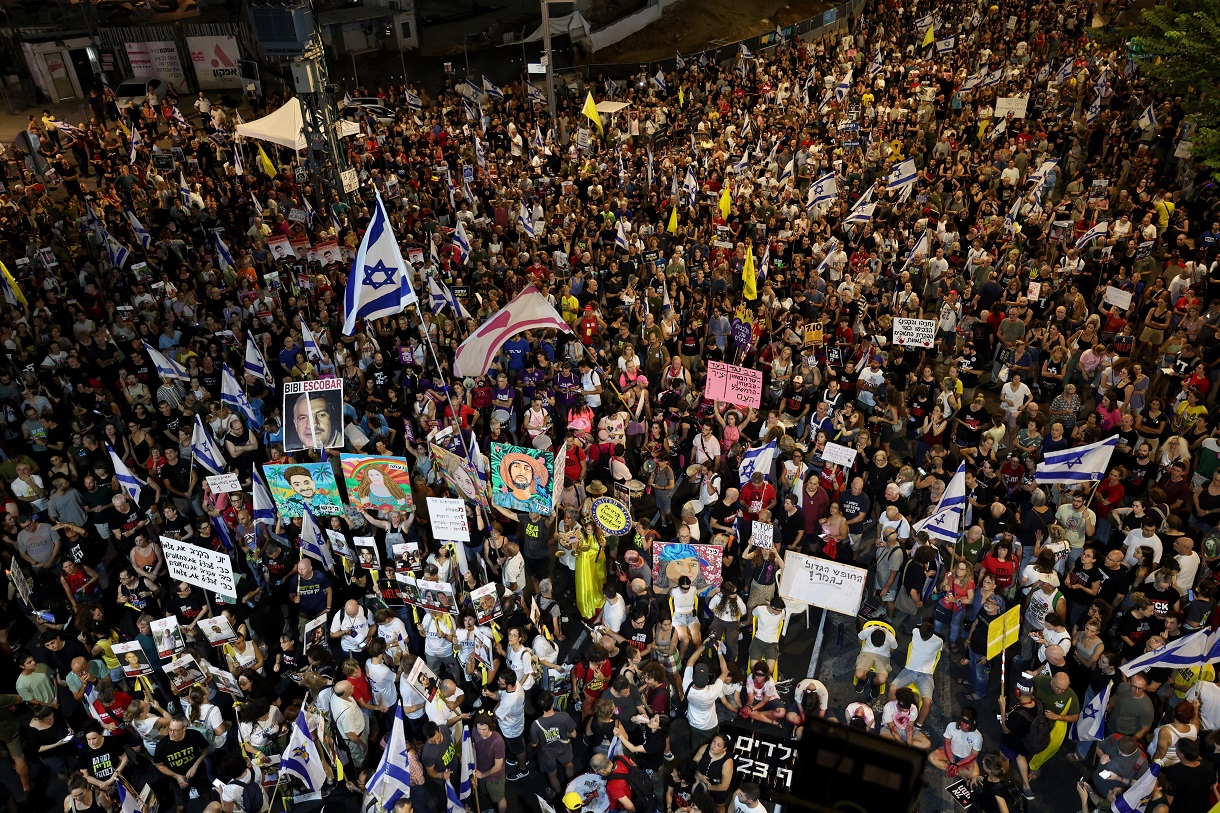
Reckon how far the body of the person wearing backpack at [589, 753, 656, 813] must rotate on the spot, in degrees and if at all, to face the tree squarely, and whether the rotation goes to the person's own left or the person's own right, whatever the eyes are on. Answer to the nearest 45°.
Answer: approximately 90° to the person's own right

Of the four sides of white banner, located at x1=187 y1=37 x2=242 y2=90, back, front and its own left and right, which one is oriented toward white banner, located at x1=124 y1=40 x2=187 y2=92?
right

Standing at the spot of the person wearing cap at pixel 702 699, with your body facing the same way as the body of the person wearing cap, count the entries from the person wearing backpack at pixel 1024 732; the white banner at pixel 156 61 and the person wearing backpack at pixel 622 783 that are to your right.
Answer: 1

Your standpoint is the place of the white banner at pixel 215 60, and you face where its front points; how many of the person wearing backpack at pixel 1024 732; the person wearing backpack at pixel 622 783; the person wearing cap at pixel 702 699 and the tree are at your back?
0

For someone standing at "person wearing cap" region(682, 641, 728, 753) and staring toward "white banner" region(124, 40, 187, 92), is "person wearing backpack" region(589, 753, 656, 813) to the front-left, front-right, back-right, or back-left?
back-left

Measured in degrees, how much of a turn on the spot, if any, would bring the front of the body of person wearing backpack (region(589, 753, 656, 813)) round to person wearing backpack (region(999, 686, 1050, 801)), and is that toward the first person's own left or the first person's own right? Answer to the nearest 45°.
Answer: approximately 135° to the first person's own right

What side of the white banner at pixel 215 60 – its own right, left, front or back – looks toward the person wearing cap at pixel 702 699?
front

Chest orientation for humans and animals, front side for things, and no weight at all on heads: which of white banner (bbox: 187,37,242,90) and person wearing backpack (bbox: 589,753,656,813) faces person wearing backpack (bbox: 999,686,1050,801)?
the white banner

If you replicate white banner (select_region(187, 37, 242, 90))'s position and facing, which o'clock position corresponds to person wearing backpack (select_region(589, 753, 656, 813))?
The person wearing backpack is roughly at 12 o'clock from the white banner.

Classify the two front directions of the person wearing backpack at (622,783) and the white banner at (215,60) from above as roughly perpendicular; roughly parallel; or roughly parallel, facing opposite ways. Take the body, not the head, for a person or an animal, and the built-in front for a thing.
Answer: roughly parallel, facing opposite ways

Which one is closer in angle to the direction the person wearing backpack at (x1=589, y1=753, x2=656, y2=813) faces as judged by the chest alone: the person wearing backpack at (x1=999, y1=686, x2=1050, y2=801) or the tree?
the tree

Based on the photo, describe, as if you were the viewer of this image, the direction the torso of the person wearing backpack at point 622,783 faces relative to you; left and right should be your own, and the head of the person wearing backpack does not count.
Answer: facing away from the viewer and to the left of the viewer

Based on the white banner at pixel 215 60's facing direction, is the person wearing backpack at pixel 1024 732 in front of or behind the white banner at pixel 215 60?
in front

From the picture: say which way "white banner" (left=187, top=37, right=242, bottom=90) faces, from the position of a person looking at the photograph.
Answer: facing the viewer
